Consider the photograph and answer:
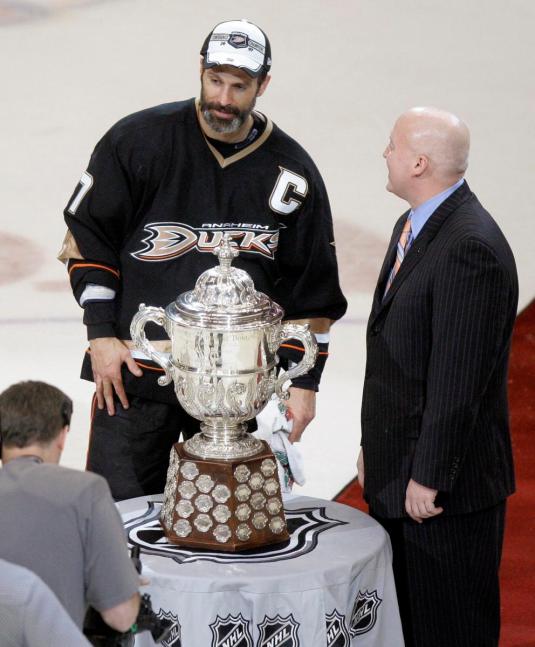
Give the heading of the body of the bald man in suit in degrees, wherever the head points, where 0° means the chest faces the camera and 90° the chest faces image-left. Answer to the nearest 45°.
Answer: approximately 90°

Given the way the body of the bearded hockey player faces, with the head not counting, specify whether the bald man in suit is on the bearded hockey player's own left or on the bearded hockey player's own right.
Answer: on the bearded hockey player's own left

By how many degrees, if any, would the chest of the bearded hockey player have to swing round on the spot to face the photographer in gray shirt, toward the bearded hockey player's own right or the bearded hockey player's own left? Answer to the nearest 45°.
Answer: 0° — they already face them

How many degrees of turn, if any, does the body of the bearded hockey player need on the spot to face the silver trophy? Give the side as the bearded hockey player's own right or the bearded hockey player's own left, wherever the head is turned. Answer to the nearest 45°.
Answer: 0° — they already face it

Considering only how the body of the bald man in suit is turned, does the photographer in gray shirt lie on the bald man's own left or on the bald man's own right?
on the bald man's own left

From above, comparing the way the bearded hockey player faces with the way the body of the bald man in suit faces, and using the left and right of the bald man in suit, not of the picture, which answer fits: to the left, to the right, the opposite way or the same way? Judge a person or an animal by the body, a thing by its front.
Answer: to the left

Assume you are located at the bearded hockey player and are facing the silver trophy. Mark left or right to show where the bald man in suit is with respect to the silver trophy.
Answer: left

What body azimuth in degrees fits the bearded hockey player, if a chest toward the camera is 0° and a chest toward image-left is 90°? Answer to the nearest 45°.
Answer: approximately 0°

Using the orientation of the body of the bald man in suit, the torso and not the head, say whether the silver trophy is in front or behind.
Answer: in front

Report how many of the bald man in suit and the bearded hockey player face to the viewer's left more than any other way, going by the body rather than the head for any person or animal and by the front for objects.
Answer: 1
